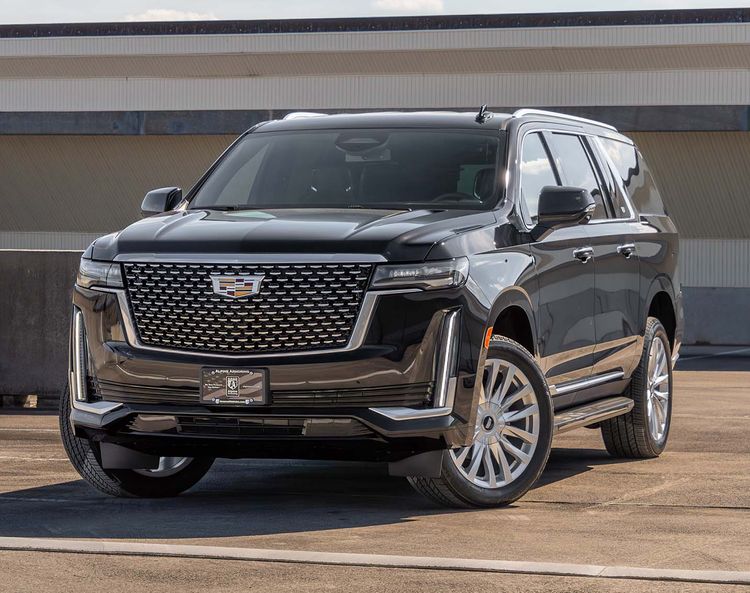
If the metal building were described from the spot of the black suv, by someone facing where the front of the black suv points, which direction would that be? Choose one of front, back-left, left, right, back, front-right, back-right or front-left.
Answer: back-right

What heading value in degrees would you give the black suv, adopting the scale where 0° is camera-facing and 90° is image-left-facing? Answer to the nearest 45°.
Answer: approximately 45°
